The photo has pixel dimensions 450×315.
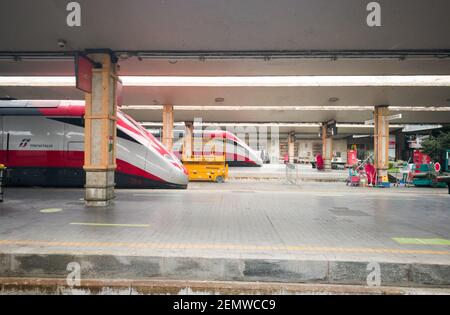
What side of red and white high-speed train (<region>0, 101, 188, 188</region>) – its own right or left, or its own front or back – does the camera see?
right

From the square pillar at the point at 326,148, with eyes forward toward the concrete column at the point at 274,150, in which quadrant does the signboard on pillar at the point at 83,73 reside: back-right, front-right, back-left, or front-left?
back-left

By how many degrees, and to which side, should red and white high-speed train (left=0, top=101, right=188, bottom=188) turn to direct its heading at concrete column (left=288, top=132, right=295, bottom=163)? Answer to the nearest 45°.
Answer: approximately 45° to its left
